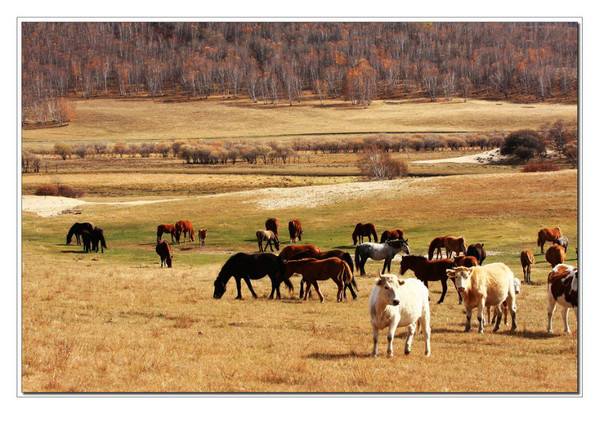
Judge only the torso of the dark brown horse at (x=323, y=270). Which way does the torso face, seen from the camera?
to the viewer's left

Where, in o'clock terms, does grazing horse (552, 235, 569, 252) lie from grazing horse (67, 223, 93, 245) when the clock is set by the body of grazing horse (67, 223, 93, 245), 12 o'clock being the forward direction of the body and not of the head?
grazing horse (552, 235, 569, 252) is roughly at 7 o'clock from grazing horse (67, 223, 93, 245).

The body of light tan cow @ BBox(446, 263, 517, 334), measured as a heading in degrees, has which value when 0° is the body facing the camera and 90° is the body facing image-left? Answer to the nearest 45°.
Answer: approximately 45°

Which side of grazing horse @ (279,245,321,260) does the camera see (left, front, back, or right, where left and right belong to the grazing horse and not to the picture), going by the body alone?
left

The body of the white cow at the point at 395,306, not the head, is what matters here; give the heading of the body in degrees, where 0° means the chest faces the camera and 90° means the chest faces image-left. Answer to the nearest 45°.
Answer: approximately 45°

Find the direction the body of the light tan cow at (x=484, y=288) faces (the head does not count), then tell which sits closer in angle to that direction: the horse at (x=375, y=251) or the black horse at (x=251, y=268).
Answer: the black horse

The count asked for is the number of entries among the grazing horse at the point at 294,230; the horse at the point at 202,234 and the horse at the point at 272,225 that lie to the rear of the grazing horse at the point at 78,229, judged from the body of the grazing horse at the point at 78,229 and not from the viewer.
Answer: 3

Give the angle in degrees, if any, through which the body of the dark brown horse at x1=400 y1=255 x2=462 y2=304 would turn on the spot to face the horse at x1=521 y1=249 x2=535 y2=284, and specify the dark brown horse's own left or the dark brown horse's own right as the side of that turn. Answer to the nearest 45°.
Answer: approximately 135° to the dark brown horse's own right

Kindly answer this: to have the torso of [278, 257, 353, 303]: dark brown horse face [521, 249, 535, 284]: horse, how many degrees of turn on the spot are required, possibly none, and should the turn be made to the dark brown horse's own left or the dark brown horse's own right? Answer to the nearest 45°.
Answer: approximately 135° to the dark brown horse's own right

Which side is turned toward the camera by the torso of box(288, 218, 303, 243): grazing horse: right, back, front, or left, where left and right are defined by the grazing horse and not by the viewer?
back

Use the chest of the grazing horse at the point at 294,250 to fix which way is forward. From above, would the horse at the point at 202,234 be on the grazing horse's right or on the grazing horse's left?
on the grazing horse's right

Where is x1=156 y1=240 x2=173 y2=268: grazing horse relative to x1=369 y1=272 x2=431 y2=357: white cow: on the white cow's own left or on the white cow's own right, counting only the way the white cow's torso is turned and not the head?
on the white cow's own right

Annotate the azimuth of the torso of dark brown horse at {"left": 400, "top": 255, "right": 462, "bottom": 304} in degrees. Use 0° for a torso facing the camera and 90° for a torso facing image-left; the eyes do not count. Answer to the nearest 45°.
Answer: approximately 90°
